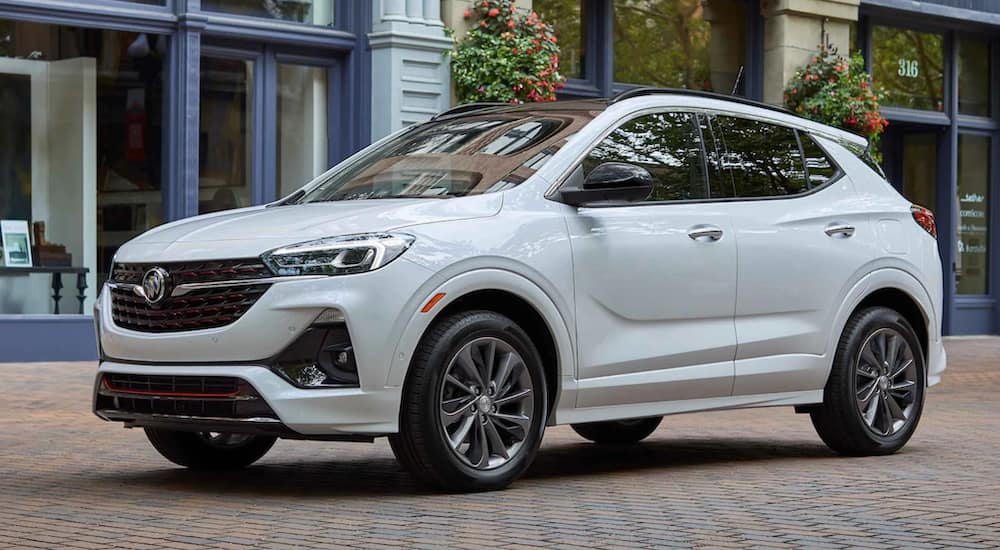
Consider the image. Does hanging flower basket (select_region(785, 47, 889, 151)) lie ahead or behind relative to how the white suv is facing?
behind

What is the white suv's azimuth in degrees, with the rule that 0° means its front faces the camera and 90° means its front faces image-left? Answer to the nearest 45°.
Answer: approximately 45°

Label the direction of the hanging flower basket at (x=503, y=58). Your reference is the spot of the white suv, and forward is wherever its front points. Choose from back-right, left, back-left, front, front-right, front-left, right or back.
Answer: back-right
